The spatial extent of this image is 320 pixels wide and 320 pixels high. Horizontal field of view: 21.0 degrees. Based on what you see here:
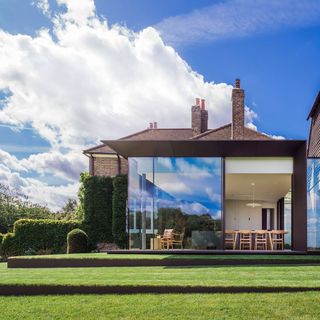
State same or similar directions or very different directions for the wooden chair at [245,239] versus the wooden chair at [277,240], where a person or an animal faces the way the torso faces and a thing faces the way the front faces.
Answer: same or similar directions

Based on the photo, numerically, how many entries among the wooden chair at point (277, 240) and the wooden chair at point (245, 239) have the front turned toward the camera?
0

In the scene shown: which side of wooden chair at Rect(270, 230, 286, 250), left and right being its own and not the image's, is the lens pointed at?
back

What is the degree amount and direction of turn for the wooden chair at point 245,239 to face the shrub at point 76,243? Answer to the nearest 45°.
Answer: approximately 90° to its left

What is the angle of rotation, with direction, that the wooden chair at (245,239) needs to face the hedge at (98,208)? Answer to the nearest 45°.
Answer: approximately 45° to its left

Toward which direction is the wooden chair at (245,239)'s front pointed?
away from the camera

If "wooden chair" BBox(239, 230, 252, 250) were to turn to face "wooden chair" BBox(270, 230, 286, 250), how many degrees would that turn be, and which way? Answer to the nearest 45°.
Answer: approximately 45° to its right

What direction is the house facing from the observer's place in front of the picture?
facing the viewer

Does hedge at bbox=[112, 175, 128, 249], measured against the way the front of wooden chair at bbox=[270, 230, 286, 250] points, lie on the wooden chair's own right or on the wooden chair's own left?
on the wooden chair's own left
